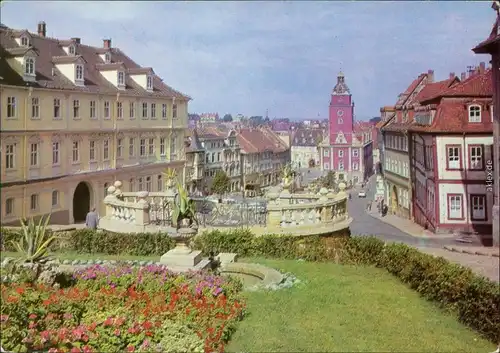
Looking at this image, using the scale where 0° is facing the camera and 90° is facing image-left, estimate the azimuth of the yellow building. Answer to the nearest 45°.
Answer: approximately 315°
